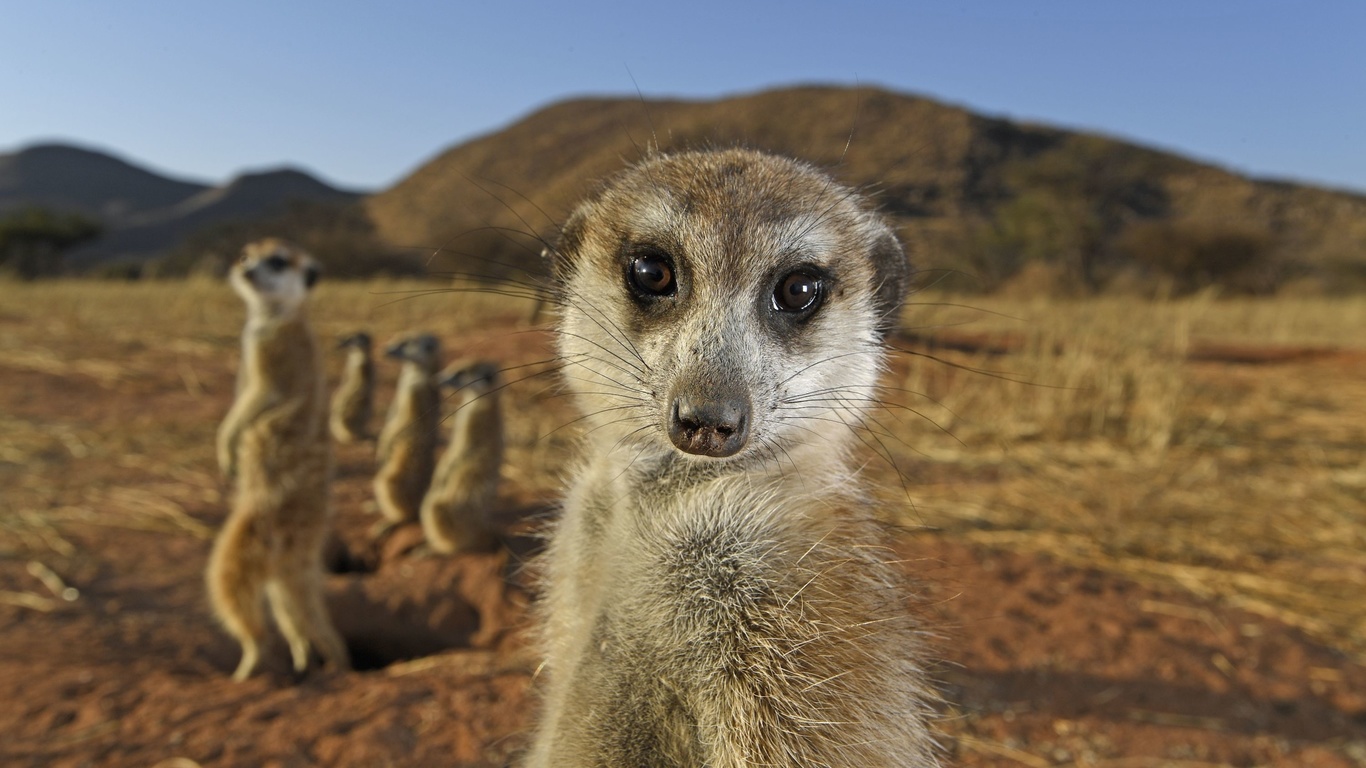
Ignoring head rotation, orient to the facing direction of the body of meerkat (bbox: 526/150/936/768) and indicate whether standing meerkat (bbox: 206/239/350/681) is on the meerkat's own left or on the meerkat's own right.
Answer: on the meerkat's own right

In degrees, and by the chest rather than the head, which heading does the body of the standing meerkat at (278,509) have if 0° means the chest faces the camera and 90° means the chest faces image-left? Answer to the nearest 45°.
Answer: approximately 45°

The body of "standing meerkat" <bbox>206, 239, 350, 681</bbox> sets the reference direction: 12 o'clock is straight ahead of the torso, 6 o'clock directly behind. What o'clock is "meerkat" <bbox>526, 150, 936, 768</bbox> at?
The meerkat is roughly at 10 o'clock from the standing meerkat.

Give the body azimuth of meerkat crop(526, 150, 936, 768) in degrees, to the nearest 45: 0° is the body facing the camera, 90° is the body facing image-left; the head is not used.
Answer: approximately 0°
